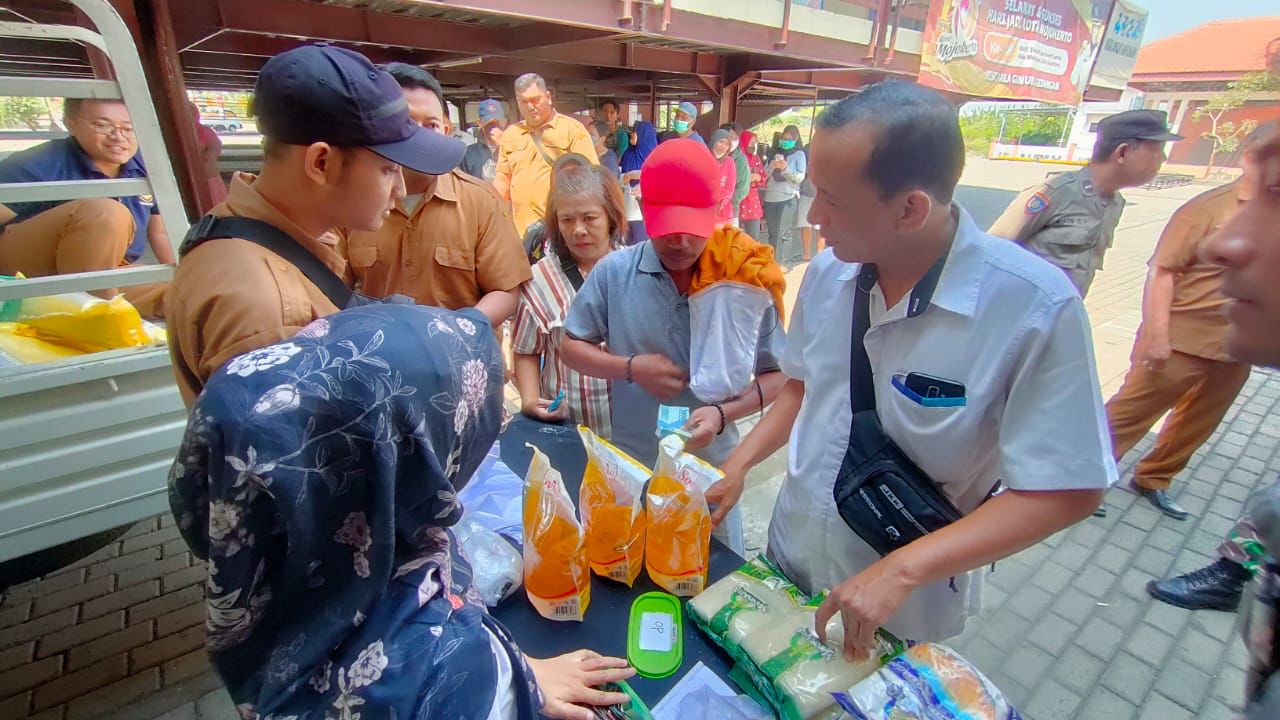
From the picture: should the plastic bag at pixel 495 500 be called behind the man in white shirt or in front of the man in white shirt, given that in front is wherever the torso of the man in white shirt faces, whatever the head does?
in front

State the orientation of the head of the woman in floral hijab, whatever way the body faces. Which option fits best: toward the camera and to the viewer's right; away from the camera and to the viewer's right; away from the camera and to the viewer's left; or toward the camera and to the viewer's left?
away from the camera and to the viewer's right

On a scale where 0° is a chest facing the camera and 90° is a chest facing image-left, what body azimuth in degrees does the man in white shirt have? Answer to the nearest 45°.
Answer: approximately 45°

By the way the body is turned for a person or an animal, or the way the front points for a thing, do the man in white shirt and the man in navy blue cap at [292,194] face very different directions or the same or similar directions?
very different directions

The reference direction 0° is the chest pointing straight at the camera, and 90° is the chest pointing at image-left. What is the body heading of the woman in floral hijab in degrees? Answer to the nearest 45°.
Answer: approximately 225°

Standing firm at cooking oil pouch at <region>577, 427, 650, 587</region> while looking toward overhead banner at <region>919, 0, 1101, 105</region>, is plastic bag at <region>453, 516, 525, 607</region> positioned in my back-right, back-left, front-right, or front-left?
back-left

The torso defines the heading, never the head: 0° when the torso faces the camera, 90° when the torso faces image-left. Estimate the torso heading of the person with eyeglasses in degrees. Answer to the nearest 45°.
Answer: approximately 315°

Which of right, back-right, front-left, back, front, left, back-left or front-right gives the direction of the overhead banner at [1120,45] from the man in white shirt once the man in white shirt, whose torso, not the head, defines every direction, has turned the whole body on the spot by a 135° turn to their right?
front

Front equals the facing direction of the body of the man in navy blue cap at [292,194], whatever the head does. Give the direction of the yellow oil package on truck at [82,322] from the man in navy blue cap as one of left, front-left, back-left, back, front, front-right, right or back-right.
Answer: back-left

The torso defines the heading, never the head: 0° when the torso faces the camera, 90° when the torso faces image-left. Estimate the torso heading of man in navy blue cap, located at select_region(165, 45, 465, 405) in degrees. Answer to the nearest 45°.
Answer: approximately 270°

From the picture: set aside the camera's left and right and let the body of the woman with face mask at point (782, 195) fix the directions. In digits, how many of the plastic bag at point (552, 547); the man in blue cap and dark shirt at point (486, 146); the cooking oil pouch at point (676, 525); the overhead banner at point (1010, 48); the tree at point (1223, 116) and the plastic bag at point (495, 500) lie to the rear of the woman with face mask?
2

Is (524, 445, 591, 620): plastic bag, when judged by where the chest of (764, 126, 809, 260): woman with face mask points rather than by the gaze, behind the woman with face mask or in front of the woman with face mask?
in front
